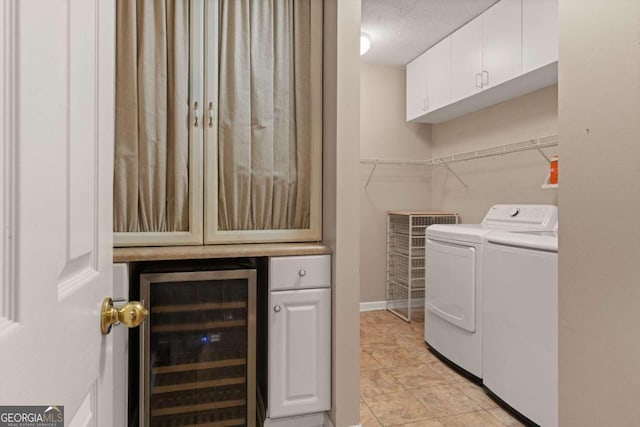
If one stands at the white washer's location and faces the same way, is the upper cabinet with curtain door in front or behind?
in front

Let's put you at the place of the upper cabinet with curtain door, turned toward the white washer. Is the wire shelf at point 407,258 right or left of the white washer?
left

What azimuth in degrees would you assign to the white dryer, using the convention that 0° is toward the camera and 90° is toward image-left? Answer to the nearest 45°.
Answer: approximately 45°

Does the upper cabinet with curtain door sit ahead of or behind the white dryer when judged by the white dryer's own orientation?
ahead

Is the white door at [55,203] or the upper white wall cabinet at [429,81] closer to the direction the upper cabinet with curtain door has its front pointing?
the white door

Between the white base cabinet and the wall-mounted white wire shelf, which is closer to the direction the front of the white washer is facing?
the white base cabinet

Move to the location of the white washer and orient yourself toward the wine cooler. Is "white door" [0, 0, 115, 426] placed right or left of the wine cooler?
left
